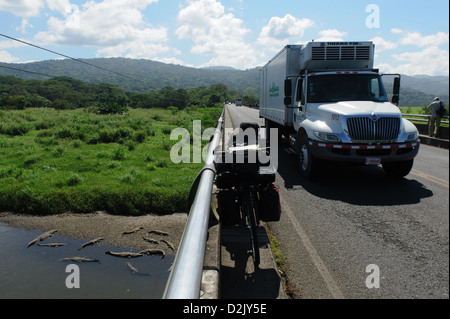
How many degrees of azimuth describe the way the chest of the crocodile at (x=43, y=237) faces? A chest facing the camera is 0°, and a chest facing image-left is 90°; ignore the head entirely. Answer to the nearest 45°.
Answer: approximately 225°

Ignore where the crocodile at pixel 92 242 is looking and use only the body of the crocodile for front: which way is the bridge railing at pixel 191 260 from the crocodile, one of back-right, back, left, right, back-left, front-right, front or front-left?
back-right

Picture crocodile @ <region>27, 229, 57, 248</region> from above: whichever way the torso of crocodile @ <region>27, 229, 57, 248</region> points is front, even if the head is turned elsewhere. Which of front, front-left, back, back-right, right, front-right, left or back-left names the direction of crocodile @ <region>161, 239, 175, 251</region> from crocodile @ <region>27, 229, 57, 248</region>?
right

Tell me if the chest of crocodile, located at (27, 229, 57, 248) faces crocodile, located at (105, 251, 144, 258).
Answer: no

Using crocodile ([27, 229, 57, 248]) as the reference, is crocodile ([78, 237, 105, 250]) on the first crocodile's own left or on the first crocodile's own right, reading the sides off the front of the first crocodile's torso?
on the first crocodile's own right

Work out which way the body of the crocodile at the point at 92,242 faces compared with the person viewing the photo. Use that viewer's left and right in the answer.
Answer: facing away from the viewer and to the right of the viewer

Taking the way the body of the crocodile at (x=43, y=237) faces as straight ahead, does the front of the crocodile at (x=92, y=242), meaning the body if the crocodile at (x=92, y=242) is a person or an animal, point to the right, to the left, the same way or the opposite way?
the same way
